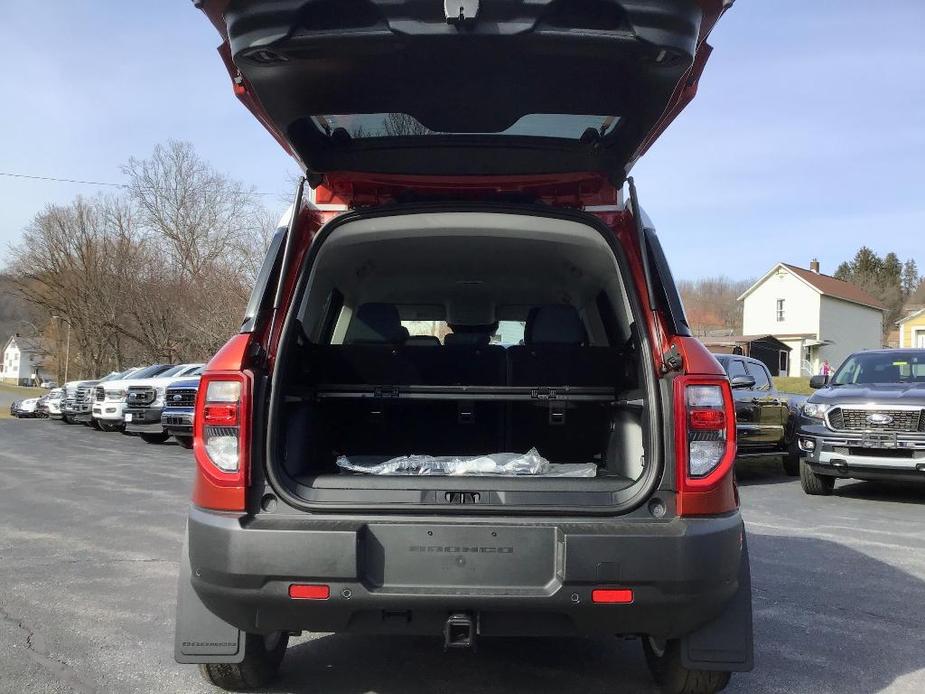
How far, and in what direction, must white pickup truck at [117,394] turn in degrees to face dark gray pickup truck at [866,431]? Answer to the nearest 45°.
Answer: approximately 90° to its left

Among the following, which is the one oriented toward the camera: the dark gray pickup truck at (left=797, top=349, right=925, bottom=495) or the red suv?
the dark gray pickup truck

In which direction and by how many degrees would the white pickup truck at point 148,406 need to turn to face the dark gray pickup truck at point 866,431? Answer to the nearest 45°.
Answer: approximately 90° to its left

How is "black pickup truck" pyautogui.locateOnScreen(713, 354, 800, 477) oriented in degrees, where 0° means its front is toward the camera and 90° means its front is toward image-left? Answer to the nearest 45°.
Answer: approximately 45°

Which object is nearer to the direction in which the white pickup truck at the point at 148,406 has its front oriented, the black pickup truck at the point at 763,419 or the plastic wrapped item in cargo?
the plastic wrapped item in cargo

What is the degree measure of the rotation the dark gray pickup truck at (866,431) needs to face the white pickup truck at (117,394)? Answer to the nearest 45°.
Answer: approximately 90° to its right

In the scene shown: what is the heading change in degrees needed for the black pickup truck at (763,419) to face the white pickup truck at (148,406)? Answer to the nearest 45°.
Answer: approximately 45° to its right

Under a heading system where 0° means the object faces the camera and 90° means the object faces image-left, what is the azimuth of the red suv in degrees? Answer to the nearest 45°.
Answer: approximately 180°

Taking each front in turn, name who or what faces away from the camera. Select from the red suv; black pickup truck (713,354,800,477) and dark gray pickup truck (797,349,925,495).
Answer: the red suv

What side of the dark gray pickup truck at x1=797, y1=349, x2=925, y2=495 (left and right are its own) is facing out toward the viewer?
front

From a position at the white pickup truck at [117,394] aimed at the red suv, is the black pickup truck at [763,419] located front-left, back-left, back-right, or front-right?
front-left

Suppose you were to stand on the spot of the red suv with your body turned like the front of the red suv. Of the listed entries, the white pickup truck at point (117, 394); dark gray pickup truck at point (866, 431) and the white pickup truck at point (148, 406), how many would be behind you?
0

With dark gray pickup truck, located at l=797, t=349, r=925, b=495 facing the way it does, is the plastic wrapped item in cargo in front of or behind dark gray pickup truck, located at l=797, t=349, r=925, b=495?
in front

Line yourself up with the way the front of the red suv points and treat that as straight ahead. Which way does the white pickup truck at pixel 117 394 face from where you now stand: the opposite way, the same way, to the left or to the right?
the opposite way

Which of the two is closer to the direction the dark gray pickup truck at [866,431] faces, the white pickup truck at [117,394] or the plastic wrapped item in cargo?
the plastic wrapped item in cargo

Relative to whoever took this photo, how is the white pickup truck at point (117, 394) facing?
facing the viewer and to the left of the viewer
